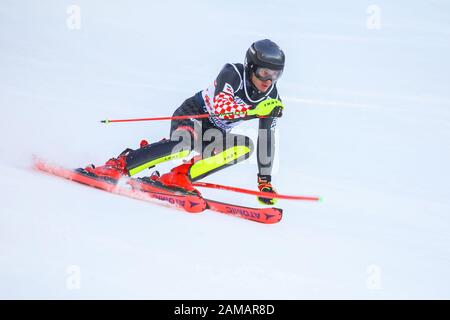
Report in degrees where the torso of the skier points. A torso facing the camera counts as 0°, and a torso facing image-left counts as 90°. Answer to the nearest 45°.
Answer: approximately 315°
